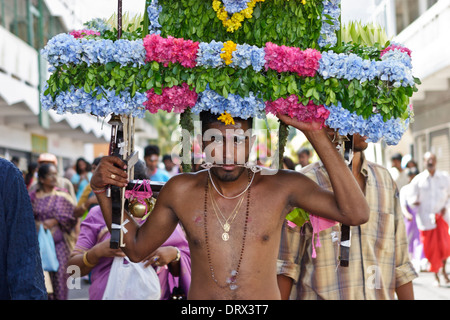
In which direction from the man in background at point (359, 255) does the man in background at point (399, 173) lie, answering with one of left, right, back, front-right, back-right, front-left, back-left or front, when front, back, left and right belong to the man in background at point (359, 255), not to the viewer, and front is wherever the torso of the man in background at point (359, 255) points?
back

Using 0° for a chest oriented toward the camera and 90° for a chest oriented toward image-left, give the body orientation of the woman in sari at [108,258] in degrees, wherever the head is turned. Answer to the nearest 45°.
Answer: approximately 0°

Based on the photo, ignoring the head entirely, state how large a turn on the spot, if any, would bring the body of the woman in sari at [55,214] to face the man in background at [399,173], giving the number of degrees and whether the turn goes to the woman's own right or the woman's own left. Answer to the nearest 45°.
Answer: approximately 90° to the woman's own left

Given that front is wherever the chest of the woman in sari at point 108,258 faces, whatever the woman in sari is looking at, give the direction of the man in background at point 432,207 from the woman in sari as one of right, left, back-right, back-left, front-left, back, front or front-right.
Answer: back-left

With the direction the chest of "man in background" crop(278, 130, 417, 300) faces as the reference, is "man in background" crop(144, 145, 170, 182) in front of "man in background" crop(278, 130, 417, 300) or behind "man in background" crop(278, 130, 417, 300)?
behind

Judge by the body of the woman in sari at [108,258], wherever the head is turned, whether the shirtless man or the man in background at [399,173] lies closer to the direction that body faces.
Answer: the shirtless man

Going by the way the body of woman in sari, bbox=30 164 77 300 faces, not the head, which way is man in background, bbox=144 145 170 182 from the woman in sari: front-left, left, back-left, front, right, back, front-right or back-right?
left
